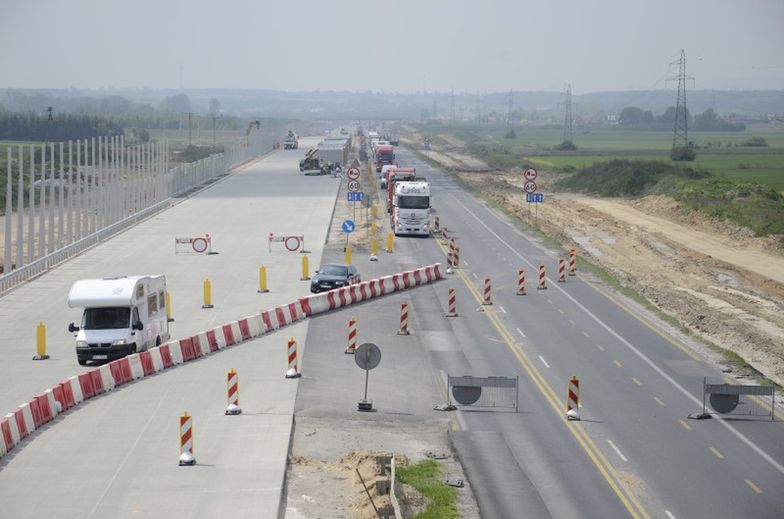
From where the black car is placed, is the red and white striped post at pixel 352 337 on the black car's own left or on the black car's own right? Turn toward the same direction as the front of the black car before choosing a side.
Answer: on the black car's own left

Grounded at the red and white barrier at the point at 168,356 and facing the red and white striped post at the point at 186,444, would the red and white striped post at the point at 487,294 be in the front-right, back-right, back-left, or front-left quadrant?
back-left

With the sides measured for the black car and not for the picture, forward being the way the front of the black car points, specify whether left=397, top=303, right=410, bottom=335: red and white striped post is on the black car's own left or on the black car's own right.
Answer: on the black car's own left

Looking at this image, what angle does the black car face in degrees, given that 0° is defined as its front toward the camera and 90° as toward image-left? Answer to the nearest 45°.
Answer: approximately 45°

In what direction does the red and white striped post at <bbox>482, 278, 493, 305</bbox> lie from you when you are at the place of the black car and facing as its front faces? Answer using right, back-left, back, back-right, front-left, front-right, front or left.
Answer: back-left
